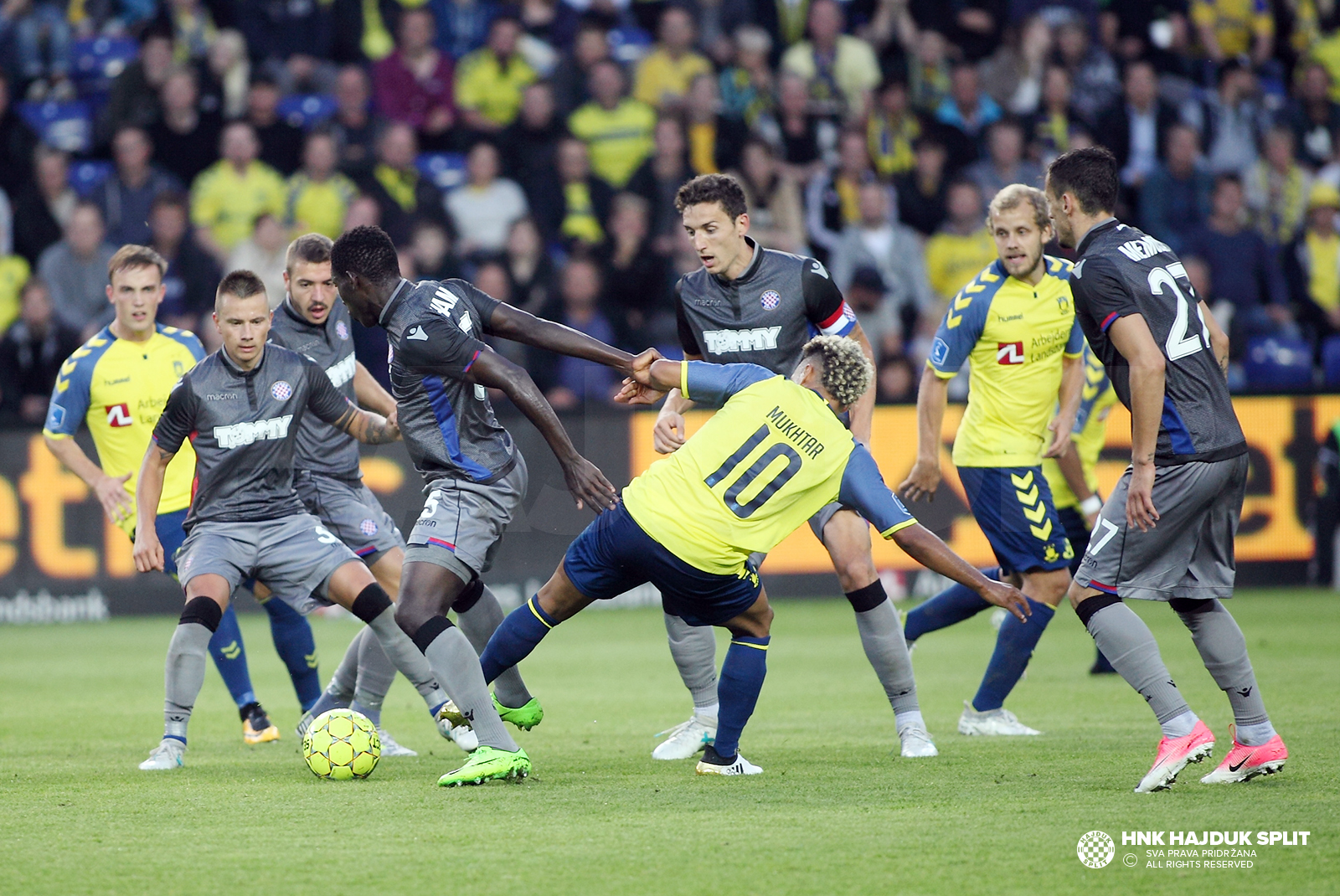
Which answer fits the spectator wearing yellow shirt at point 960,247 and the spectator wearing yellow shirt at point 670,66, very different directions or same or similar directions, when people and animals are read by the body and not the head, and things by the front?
same or similar directions

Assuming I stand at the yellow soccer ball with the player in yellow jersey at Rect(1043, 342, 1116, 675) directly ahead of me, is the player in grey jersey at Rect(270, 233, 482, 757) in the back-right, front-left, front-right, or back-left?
front-left

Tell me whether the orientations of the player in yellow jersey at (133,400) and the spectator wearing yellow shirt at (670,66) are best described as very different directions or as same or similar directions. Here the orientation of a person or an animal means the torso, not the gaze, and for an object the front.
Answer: same or similar directions

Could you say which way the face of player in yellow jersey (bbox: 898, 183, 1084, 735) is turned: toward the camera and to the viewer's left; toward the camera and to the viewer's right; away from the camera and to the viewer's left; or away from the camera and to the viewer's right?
toward the camera and to the viewer's left

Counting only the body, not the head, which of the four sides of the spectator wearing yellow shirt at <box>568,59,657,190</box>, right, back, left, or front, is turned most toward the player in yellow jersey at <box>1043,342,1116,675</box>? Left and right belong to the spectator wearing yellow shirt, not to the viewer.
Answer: front

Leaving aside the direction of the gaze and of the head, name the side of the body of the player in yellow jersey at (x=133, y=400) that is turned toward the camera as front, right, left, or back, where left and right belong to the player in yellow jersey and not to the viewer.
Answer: front

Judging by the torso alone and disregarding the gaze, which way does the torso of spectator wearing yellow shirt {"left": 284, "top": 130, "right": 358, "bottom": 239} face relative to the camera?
toward the camera

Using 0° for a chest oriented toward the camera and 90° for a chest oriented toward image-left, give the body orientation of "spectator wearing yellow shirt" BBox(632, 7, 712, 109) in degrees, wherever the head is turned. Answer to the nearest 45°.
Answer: approximately 0°

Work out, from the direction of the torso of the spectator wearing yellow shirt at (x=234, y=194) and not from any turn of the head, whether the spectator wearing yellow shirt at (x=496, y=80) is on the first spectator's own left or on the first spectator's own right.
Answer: on the first spectator's own left

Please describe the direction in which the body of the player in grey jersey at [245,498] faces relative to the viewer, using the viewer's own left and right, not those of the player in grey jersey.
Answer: facing the viewer

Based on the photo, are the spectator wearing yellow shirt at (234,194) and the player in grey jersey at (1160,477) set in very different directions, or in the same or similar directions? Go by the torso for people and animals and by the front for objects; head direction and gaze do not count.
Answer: very different directions

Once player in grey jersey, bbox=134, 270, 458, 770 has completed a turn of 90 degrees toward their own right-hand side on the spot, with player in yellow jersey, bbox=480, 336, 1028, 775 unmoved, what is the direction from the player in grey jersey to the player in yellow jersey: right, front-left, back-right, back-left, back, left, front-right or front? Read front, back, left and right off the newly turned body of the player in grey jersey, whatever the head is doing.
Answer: back-left

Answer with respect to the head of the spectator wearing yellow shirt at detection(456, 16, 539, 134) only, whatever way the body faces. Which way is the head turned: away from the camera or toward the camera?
toward the camera

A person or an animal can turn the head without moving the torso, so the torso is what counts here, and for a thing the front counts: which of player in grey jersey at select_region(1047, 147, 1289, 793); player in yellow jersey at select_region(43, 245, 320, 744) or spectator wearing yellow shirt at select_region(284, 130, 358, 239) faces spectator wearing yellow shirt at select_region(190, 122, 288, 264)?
the player in grey jersey

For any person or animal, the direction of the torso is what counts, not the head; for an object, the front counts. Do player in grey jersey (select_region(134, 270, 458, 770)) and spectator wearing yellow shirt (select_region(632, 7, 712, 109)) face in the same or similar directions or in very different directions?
same or similar directions
